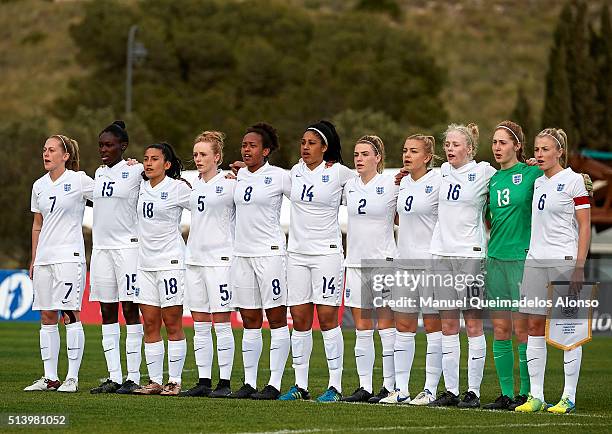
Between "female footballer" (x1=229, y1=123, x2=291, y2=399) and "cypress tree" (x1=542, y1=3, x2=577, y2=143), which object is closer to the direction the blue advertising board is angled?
the female footballer

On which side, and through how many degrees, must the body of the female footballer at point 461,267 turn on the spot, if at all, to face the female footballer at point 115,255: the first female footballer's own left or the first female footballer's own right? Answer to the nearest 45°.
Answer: approximately 45° to the first female footballer's own right

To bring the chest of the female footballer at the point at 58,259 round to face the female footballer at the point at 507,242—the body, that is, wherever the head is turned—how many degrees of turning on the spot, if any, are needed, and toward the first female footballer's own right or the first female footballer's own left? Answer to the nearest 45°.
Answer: approximately 90° to the first female footballer's own left

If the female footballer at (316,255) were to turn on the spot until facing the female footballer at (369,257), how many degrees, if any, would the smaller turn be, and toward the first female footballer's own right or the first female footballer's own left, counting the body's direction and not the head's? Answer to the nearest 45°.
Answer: approximately 135° to the first female footballer's own left

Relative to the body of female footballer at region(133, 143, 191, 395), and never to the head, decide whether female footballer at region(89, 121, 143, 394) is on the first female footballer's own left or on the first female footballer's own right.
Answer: on the first female footballer's own right

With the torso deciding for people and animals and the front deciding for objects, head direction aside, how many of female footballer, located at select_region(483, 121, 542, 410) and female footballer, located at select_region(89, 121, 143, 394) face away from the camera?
0

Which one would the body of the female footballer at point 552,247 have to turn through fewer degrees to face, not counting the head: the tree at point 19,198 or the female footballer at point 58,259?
the female footballer

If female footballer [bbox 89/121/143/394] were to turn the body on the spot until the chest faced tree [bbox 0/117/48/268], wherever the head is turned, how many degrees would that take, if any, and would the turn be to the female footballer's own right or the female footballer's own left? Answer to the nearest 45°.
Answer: approximately 135° to the female footballer's own right

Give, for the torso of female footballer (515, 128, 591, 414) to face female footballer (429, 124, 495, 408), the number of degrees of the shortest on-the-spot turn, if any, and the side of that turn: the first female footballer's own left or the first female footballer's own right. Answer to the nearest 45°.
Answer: approximately 45° to the first female footballer's own right

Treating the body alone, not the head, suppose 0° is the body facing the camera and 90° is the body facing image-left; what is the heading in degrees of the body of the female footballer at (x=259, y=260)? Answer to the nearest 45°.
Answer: approximately 45°

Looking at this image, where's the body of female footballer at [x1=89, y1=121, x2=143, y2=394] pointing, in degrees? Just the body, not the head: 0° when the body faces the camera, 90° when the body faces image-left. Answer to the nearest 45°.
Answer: approximately 45°

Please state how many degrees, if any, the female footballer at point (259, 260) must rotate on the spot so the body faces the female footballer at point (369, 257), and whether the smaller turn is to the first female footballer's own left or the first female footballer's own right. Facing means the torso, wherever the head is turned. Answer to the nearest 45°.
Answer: approximately 135° to the first female footballer's own left
